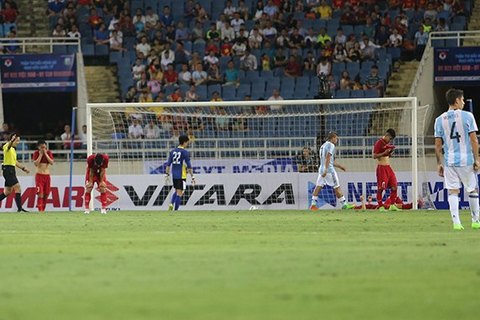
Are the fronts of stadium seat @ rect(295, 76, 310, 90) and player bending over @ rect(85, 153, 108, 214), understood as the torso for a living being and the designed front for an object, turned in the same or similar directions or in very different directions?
same or similar directions

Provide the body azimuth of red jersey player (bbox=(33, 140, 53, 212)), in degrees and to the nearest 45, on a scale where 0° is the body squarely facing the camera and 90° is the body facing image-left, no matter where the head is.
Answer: approximately 0°

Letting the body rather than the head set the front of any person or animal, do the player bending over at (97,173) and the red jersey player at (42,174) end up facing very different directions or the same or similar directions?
same or similar directions

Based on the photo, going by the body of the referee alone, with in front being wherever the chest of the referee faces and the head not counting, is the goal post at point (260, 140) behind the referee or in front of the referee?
in front

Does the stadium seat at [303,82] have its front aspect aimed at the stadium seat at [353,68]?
no

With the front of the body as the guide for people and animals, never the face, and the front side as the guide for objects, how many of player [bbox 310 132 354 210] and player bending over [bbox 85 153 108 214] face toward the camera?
1

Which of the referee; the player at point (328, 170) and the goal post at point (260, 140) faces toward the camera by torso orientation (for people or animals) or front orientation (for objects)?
the goal post

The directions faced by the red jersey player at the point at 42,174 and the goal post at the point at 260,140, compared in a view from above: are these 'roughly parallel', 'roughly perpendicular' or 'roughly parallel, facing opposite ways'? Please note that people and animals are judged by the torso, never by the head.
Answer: roughly parallel

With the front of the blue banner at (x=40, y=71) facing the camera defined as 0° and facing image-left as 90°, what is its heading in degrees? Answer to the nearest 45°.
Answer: approximately 0°

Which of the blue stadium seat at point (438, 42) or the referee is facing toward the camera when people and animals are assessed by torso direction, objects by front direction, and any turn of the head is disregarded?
the blue stadium seat

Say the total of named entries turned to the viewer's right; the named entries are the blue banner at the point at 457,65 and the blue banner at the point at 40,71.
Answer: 0

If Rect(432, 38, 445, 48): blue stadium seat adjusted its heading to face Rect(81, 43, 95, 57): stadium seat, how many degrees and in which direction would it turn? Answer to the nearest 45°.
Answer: approximately 90° to its right

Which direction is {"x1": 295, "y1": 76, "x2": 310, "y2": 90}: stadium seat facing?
toward the camera

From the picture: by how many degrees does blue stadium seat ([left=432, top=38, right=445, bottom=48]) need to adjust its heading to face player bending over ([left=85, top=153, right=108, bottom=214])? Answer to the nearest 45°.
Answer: approximately 45° to its right
